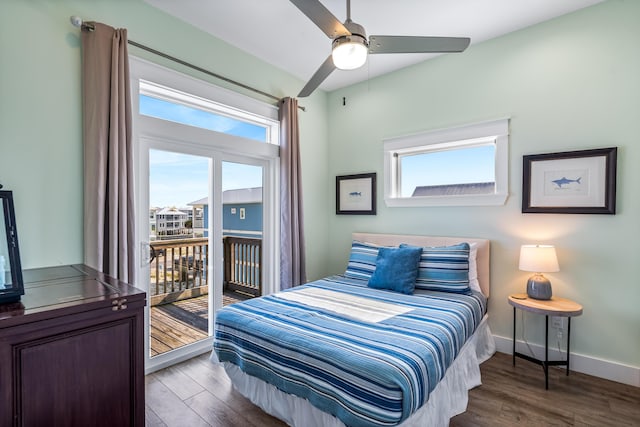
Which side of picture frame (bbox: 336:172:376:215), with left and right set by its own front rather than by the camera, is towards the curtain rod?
front

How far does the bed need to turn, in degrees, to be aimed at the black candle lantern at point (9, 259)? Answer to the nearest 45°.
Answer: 0° — it already faces it

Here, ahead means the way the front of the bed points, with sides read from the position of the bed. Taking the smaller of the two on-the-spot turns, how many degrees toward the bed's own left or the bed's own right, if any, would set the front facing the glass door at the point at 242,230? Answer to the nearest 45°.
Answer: approximately 90° to the bed's own right

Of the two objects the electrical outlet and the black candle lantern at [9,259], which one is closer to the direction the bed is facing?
the black candle lantern

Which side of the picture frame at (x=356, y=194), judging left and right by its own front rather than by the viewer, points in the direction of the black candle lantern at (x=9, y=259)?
front

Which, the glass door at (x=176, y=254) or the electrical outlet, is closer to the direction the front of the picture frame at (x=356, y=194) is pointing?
the glass door

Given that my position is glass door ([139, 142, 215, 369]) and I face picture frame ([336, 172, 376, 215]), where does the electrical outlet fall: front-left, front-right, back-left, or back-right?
front-right

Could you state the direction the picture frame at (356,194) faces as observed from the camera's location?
facing the viewer and to the left of the viewer

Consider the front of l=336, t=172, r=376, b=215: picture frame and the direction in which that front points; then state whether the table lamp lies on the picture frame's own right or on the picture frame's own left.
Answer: on the picture frame's own left

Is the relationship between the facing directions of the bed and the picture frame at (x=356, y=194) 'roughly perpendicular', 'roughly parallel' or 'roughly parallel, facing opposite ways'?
roughly parallel

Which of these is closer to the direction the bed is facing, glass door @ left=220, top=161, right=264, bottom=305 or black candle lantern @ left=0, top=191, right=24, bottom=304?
the black candle lantern

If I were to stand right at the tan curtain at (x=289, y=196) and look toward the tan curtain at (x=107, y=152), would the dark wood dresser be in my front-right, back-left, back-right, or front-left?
front-left

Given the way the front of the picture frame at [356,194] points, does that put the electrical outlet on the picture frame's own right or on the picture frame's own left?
on the picture frame's own left
